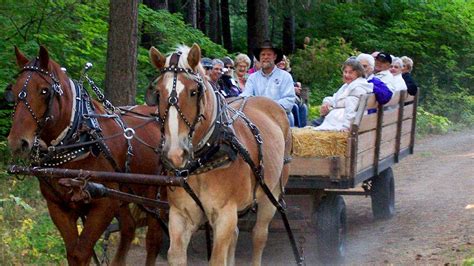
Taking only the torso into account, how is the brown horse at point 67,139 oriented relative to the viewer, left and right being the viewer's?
facing the viewer and to the left of the viewer

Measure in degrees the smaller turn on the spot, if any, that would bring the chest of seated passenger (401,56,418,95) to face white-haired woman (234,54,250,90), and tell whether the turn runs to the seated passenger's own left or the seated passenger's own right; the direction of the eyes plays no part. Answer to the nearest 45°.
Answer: approximately 45° to the seated passenger's own left

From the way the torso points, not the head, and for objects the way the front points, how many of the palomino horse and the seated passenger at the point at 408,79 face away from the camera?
0

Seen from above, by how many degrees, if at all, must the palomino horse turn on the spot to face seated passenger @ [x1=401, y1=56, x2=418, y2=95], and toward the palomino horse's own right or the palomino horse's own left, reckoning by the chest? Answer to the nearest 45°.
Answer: approximately 180°

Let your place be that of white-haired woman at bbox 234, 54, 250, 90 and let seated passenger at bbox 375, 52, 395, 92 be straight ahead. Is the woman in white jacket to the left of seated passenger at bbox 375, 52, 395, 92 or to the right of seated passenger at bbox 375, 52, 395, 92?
right

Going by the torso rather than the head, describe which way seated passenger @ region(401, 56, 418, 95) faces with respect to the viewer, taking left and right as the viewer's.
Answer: facing to the left of the viewer

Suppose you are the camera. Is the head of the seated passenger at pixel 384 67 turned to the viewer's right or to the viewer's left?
to the viewer's left

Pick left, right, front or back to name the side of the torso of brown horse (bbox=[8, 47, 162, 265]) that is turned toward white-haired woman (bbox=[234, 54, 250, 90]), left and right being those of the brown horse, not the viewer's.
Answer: back

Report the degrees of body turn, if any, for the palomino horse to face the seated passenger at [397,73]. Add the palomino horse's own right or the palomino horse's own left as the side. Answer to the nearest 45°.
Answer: approximately 180°

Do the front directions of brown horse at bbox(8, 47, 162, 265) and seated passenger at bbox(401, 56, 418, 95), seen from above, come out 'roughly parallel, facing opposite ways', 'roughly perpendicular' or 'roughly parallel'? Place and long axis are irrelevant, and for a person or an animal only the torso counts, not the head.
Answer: roughly perpendicular

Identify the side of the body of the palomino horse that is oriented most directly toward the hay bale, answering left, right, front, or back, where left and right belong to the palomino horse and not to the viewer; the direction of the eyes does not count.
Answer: back

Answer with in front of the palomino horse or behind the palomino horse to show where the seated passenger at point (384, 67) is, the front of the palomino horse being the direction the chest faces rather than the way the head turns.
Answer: behind
